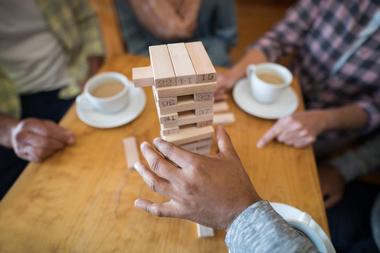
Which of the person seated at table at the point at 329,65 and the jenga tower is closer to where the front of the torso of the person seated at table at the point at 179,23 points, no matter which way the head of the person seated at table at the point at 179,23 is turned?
the jenga tower

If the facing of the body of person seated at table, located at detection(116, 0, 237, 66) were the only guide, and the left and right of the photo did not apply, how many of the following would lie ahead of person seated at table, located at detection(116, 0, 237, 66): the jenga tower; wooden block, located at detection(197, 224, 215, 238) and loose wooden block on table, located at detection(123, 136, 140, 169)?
3

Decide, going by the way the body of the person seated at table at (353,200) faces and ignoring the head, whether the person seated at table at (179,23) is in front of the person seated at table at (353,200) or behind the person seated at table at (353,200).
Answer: in front

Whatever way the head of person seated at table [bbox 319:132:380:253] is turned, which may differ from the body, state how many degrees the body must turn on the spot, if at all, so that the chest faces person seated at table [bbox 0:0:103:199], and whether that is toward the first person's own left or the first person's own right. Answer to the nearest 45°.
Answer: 0° — they already face them

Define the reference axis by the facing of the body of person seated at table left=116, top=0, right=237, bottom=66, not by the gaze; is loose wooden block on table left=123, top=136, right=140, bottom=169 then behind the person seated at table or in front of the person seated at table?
in front

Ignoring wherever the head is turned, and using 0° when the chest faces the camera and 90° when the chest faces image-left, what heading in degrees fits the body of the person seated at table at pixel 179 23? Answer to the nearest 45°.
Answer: approximately 0°

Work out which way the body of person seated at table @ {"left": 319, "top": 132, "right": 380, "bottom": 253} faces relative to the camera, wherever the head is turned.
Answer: to the viewer's left

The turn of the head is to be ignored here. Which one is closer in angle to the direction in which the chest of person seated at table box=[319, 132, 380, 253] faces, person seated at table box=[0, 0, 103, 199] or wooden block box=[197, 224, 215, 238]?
the person seated at table

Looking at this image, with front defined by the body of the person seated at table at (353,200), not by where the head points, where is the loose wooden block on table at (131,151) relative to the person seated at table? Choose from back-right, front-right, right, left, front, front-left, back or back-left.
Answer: front-left

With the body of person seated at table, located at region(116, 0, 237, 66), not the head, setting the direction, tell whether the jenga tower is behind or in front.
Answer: in front
